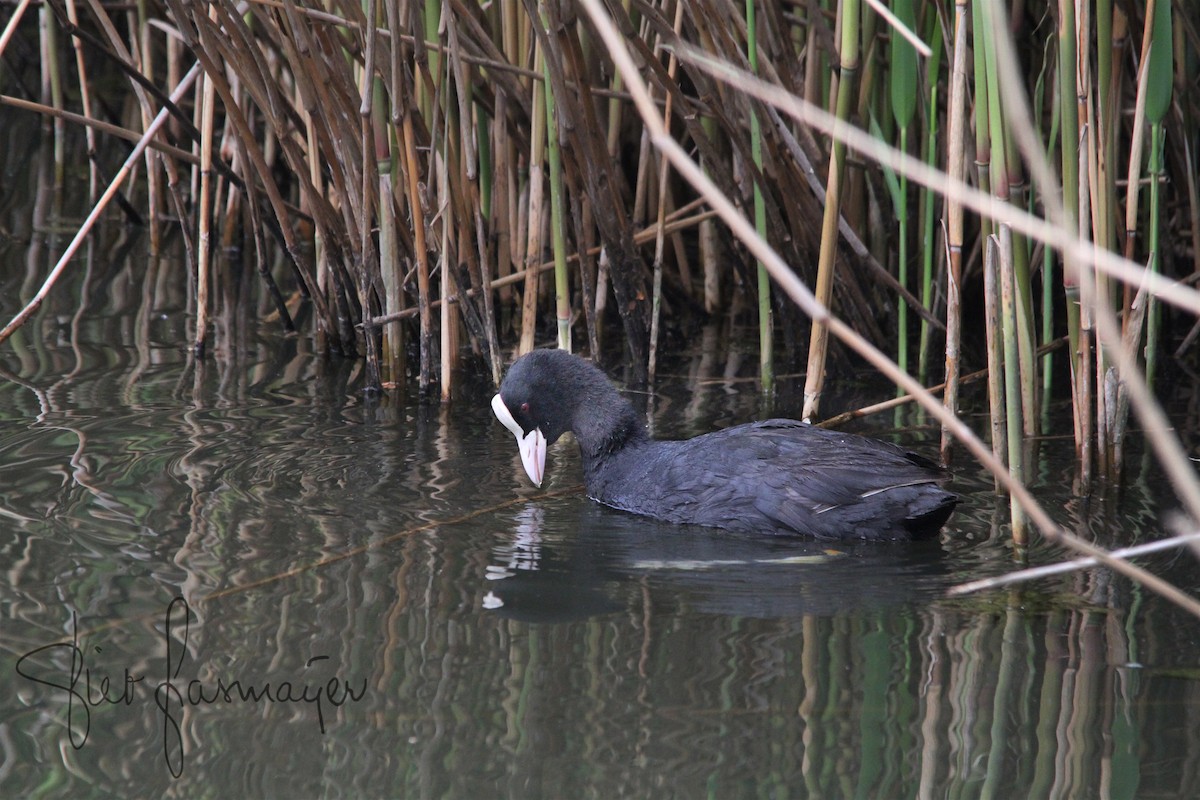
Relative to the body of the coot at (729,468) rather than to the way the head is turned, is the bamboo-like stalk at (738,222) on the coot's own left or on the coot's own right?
on the coot's own left

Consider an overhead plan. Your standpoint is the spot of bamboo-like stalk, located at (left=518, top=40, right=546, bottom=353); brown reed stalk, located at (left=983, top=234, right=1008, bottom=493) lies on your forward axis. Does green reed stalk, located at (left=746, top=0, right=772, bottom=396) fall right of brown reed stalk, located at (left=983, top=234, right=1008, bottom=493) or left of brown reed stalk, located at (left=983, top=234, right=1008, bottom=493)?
left

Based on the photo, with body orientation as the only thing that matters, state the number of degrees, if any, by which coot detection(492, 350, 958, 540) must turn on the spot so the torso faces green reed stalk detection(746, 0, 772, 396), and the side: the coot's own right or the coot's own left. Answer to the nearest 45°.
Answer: approximately 90° to the coot's own right

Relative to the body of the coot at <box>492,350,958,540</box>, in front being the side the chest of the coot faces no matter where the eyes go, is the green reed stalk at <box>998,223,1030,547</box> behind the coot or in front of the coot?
behind

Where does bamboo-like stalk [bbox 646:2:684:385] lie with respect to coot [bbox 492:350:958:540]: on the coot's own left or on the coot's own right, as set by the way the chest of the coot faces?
on the coot's own right

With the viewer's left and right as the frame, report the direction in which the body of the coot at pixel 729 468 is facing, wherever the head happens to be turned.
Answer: facing to the left of the viewer

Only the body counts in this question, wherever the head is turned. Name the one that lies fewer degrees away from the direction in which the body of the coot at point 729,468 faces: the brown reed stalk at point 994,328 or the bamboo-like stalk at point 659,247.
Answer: the bamboo-like stalk

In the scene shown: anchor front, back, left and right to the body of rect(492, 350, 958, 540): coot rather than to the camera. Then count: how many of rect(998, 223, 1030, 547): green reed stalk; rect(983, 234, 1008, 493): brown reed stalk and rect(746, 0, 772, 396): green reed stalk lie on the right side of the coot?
1

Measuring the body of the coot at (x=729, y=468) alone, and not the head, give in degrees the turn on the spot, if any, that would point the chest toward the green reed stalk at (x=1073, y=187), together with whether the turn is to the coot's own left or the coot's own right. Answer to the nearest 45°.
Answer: approximately 180°

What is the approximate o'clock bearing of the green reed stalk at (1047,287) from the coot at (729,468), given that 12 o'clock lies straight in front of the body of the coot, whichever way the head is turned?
The green reed stalk is roughly at 5 o'clock from the coot.

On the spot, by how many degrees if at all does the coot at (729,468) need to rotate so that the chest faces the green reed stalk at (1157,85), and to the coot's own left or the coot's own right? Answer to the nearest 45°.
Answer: approximately 180°
